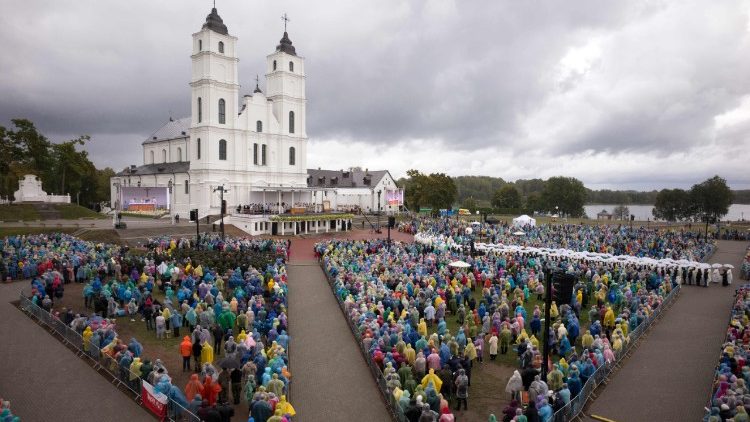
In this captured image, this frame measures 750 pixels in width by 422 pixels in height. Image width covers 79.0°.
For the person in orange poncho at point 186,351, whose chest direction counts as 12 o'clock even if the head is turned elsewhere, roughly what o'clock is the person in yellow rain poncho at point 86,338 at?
The person in yellow rain poncho is roughly at 10 o'clock from the person in orange poncho.

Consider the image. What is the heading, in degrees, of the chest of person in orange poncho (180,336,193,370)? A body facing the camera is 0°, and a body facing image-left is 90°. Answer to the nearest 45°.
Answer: approximately 180°

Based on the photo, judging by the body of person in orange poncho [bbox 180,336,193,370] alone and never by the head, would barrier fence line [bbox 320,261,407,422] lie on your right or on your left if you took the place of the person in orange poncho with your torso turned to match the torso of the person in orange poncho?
on your right

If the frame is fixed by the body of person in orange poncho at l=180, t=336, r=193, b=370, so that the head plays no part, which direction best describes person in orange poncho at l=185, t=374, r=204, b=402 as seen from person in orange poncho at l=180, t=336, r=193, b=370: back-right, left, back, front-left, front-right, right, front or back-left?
back

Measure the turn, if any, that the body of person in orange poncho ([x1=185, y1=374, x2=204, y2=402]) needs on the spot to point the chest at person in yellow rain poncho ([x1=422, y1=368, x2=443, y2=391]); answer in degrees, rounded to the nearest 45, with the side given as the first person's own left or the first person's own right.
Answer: approximately 90° to the first person's own right

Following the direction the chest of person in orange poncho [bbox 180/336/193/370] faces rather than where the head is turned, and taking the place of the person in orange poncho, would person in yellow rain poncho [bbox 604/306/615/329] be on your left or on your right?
on your right

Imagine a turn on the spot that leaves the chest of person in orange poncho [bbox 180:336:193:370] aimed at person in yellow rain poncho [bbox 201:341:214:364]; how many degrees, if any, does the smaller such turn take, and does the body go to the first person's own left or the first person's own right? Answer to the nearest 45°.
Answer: approximately 135° to the first person's own right

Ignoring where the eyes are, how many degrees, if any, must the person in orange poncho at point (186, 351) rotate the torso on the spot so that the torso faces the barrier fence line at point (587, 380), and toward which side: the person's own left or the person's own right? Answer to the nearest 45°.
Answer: approximately 135° to the person's own right

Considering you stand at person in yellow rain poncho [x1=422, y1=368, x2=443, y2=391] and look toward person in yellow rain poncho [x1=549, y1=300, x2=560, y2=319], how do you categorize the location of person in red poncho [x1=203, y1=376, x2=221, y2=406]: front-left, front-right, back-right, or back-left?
back-left

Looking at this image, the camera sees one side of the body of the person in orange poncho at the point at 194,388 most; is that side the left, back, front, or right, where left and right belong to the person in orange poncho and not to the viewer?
back
